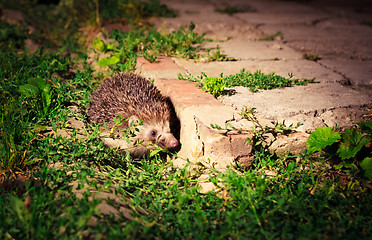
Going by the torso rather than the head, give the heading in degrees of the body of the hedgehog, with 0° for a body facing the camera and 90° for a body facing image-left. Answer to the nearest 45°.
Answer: approximately 315°

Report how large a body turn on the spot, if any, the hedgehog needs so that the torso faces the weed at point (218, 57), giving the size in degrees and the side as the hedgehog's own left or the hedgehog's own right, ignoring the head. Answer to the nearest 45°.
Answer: approximately 90° to the hedgehog's own left

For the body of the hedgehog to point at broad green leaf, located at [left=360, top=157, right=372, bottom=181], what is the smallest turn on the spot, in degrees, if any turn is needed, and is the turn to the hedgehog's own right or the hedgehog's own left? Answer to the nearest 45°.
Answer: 0° — it already faces it

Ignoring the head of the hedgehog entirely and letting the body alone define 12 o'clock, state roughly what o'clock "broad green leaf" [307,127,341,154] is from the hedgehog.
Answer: The broad green leaf is roughly at 12 o'clock from the hedgehog.

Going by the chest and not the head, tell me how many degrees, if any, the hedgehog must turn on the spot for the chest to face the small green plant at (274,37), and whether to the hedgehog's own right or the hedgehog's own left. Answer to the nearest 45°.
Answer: approximately 90° to the hedgehog's own left

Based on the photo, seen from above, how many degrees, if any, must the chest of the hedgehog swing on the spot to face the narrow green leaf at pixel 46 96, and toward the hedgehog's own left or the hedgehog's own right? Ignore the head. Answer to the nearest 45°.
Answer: approximately 135° to the hedgehog's own right

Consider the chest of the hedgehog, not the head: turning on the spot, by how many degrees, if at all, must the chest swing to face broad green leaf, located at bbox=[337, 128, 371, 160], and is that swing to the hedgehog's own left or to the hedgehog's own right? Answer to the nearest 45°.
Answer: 0° — it already faces it

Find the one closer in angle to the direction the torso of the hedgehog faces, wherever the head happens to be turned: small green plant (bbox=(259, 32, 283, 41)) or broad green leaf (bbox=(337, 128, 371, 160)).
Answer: the broad green leaf
